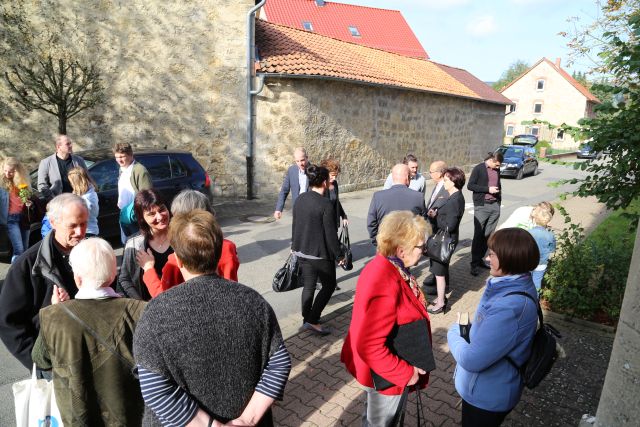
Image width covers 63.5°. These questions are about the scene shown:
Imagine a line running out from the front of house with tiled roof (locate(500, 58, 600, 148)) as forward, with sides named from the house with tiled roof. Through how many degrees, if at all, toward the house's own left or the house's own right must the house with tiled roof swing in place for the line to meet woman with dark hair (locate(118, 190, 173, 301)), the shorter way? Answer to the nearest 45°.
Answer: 0° — it already faces them

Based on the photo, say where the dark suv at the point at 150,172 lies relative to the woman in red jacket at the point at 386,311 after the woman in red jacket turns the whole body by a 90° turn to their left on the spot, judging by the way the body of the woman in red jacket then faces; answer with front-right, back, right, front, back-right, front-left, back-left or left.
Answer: front-left

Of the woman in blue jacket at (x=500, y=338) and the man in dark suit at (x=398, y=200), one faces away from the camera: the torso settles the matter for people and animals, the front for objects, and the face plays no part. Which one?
the man in dark suit

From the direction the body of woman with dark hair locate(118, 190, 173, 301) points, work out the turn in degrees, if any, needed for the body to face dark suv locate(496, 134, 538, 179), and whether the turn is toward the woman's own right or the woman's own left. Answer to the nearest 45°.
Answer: approximately 90° to the woman's own left

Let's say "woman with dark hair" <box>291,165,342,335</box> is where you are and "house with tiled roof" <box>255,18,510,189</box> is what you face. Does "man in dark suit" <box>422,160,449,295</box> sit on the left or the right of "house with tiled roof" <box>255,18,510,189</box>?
right

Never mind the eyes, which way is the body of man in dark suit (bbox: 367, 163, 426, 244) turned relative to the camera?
away from the camera

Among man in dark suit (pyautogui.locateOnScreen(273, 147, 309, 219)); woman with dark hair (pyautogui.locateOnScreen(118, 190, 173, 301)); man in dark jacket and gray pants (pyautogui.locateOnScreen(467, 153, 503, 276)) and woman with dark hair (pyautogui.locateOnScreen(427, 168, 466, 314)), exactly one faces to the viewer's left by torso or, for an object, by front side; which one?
woman with dark hair (pyautogui.locateOnScreen(427, 168, 466, 314))

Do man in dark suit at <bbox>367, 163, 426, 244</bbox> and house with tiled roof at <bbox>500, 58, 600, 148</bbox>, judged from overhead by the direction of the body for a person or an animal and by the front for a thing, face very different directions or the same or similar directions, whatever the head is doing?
very different directions

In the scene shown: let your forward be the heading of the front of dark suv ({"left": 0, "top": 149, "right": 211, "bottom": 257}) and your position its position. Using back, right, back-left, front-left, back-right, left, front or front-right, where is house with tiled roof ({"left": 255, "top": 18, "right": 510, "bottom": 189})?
back

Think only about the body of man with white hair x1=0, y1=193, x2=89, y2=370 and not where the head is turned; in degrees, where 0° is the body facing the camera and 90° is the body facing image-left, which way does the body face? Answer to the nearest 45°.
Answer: approximately 315°

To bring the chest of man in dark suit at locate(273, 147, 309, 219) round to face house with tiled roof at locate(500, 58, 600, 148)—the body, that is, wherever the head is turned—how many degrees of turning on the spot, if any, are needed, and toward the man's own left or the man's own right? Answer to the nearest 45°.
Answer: approximately 90° to the man's own left

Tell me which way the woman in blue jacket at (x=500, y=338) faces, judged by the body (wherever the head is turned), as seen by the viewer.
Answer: to the viewer's left

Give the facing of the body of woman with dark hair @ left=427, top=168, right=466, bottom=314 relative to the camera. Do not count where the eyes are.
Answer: to the viewer's left

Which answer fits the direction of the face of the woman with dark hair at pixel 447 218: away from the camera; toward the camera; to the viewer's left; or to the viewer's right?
to the viewer's left
